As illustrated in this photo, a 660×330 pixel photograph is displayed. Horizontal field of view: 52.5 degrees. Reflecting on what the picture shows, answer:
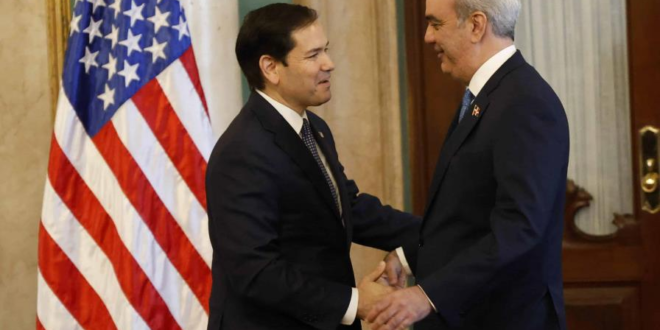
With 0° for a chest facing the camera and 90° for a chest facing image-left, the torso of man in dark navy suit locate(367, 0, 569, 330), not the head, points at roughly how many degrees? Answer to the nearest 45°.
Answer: approximately 90°

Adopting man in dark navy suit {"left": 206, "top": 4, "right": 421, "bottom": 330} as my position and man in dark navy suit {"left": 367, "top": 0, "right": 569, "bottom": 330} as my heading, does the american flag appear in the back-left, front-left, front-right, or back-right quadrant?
back-left

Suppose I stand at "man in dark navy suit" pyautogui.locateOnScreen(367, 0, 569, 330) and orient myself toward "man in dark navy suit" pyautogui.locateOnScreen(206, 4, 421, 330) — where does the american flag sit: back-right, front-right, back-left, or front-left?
front-right

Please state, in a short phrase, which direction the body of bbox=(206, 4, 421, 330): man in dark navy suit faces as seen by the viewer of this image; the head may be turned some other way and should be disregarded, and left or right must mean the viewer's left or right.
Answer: facing the viewer and to the right of the viewer

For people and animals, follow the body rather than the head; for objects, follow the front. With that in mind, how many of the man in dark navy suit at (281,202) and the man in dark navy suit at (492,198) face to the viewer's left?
1

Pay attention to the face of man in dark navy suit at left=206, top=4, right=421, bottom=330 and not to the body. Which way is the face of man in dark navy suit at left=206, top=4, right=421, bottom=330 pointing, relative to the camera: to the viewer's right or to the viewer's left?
to the viewer's right

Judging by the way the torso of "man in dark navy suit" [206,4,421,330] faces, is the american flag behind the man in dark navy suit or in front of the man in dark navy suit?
behind

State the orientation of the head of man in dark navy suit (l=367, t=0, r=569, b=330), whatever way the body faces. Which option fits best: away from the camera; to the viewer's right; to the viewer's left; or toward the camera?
to the viewer's left

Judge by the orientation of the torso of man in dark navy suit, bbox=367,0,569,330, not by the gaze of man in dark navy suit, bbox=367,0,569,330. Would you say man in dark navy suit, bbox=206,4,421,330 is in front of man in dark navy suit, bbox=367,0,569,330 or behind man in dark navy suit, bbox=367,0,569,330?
in front

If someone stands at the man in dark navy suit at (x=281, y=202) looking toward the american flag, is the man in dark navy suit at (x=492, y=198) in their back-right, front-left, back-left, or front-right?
back-right

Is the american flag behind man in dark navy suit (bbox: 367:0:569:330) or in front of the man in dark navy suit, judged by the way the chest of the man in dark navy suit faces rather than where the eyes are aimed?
in front

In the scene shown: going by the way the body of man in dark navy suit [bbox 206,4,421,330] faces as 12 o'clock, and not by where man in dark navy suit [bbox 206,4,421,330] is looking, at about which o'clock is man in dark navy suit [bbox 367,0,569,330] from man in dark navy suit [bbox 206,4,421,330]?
man in dark navy suit [bbox 367,0,569,330] is roughly at 11 o'clock from man in dark navy suit [bbox 206,4,421,330].
